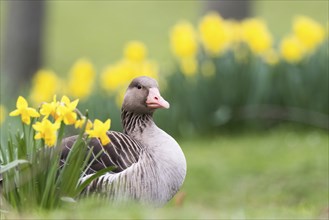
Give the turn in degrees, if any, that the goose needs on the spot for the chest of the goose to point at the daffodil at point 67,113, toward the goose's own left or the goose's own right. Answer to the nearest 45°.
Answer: approximately 135° to the goose's own right

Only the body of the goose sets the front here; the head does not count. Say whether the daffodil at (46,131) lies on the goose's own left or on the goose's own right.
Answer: on the goose's own right

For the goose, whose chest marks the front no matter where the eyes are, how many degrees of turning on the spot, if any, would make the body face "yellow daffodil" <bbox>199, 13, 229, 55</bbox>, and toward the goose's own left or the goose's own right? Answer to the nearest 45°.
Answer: approximately 135° to the goose's own left

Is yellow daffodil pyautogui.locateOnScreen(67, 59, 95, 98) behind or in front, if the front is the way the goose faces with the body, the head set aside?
behind

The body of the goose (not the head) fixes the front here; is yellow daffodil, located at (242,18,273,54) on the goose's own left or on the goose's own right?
on the goose's own left

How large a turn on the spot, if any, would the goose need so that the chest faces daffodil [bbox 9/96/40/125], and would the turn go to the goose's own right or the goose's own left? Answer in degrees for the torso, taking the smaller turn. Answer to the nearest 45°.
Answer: approximately 135° to the goose's own right

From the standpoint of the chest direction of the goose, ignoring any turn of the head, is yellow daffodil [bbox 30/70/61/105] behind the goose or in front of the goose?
behind

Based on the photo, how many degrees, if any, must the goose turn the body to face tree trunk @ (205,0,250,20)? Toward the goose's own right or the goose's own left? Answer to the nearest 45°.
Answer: approximately 135° to the goose's own left

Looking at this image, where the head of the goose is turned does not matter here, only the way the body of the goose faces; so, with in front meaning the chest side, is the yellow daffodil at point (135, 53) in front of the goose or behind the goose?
behind

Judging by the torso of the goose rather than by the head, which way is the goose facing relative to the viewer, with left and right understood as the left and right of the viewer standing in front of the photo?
facing the viewer and to the right of the viewer
